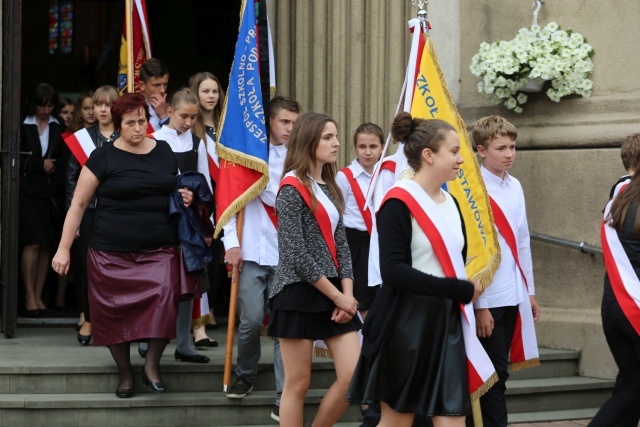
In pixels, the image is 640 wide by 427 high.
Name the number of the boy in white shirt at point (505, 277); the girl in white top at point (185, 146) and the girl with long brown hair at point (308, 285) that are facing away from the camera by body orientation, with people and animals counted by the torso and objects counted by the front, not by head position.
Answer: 0

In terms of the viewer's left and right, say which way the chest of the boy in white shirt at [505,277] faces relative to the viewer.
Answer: facing the viewer and to the right of the viewer

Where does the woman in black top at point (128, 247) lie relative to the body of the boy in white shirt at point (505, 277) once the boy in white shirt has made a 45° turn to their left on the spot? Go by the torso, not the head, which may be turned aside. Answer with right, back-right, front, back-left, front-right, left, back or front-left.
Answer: back

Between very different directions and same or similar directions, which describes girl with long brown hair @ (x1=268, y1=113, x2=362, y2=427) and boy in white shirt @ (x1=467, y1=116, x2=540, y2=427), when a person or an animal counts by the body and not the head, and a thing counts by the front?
same or similar directions

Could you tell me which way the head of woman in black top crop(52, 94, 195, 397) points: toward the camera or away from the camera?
toward the camera

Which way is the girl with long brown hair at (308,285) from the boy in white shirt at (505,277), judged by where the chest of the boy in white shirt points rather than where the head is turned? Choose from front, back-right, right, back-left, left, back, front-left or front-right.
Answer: right

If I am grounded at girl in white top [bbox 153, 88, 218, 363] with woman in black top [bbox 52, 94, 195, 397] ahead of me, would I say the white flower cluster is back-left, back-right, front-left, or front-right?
back-left

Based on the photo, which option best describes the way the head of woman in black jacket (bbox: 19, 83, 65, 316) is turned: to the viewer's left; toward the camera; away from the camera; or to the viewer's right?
toward the camera

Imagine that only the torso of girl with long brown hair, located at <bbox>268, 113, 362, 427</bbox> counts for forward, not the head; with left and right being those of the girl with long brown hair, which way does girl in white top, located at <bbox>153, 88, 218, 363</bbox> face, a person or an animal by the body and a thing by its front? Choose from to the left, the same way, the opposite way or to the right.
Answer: the same way

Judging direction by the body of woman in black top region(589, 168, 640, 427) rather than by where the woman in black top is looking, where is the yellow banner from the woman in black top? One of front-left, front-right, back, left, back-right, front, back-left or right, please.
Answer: back-left

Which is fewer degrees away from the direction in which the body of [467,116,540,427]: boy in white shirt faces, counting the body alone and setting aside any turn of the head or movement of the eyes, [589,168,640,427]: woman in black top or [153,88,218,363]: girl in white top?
the woman in black top

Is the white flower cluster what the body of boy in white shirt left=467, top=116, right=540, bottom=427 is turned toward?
no

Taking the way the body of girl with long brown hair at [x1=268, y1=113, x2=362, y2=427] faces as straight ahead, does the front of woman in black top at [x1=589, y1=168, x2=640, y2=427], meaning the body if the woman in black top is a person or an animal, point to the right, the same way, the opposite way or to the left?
to the left

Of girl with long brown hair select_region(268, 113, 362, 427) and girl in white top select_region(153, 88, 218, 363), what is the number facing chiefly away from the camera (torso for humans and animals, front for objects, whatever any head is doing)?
0
